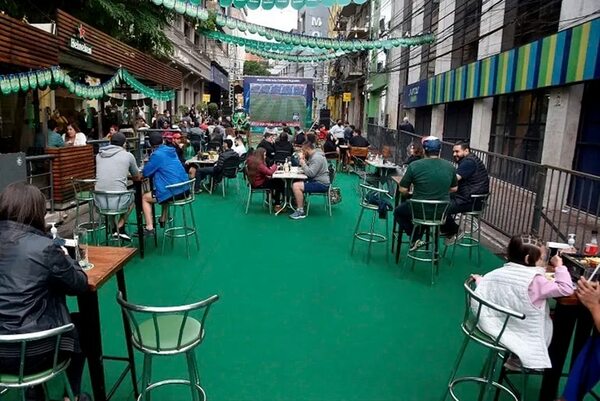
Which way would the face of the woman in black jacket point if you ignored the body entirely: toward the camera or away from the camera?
away from the camera

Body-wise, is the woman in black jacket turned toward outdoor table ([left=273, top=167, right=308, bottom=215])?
yes

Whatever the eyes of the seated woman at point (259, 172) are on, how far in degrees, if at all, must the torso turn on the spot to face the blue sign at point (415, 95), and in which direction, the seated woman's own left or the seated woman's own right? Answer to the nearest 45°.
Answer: approximately 45° to the seated woman's own left

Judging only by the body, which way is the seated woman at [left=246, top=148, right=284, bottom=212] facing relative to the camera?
to the viewer's right

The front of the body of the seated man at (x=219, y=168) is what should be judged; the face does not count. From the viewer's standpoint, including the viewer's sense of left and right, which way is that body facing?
facing to the left of the viewer

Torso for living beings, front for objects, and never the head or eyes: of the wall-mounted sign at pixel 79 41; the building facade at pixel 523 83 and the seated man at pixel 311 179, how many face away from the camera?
0

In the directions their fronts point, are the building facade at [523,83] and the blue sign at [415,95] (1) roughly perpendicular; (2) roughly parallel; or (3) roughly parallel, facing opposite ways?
roughly parallel

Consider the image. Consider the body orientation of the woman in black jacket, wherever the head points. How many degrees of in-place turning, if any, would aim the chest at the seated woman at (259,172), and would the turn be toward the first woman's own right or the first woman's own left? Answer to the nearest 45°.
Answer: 0° — they already face them

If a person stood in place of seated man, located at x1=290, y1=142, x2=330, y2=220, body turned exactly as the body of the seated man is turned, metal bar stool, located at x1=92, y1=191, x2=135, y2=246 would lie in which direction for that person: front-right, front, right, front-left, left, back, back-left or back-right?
front-left

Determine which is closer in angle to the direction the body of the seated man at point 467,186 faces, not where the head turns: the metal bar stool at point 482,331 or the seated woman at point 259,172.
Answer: the seated woman

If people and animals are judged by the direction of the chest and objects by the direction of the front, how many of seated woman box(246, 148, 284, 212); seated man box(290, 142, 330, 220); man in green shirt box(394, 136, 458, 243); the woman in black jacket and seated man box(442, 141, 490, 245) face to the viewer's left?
2

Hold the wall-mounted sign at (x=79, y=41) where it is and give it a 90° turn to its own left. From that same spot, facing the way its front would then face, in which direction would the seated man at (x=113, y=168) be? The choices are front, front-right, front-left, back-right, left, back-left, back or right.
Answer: back-right

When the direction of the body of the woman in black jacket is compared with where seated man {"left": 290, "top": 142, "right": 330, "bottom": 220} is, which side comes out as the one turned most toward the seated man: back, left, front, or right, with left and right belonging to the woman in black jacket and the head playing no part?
front
